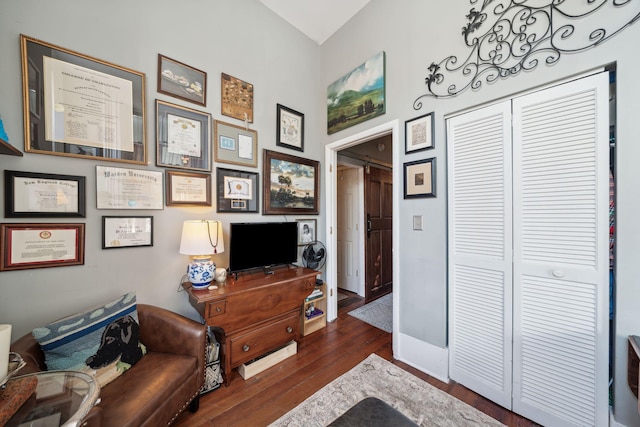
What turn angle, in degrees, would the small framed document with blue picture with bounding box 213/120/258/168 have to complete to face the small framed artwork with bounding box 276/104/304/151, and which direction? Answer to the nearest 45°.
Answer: approximately 45° to its left

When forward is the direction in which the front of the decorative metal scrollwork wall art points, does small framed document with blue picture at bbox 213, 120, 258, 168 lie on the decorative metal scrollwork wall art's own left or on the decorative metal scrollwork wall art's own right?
on the decorative metal scrollwork wall art's own right

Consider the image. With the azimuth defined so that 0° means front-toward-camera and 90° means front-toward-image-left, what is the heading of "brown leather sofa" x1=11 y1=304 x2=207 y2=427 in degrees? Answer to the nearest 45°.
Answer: approximately 315°

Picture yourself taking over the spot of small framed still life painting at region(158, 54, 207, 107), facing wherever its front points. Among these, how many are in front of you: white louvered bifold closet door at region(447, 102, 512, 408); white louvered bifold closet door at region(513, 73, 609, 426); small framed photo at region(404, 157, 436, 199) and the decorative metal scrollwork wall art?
4

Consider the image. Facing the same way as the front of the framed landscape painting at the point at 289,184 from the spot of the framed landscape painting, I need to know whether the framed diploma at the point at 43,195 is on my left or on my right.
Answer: on my right

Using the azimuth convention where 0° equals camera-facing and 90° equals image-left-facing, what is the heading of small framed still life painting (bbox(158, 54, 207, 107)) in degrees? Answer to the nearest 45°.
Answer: approximately 315°

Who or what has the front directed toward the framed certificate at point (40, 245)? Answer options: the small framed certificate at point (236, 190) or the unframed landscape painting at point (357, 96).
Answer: the unframed landscape painting

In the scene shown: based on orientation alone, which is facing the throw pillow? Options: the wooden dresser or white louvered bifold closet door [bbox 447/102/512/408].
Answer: the white louvered bifold closet door
